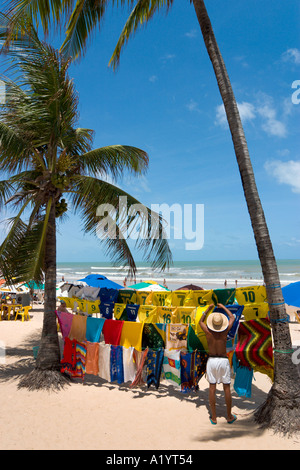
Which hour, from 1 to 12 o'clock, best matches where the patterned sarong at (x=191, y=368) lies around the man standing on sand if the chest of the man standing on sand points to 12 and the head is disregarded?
The patterned sarong is roughly at 11 o'clock from the man standing on sand.

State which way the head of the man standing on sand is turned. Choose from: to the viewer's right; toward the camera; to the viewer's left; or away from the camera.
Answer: away from the camera

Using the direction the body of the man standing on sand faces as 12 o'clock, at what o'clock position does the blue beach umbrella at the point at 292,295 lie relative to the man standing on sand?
The blue beach umbrella is roughly at 1 o'clock from the man standing on sand.

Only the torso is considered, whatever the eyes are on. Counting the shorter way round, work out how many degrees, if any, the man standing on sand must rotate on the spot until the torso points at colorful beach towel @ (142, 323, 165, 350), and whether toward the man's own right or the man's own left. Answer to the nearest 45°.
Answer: approximately 45° to the man's own left

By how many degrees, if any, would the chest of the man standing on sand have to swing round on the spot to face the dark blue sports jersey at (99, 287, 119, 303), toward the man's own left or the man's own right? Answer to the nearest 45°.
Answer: approximately 45° to the man's own left

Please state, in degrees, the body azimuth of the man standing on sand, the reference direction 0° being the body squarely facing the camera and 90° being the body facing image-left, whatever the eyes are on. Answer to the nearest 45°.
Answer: approximately 180°

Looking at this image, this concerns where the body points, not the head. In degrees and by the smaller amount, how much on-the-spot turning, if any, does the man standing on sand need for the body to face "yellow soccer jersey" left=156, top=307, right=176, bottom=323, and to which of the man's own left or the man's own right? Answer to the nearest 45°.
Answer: approximately 45° to the man's own left

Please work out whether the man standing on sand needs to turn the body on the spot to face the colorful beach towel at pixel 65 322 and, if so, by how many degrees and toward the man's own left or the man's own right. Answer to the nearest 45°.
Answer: approximately 45° to the man's own left

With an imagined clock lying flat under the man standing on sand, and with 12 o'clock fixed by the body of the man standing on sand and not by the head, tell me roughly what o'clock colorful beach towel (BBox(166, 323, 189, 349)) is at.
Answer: The colorful beach towel is roughly at 11 o'clock from the man standing on sand.
